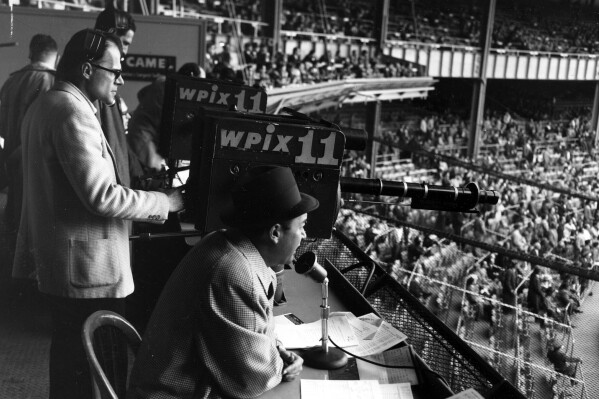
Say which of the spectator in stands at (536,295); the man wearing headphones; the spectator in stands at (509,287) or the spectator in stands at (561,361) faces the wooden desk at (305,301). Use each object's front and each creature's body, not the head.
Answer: the man wearing headphones

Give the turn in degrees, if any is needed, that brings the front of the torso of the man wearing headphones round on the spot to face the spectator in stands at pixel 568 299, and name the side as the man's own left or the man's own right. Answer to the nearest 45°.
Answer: approximately 45° to the man's own left

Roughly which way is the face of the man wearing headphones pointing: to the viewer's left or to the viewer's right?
to the viewer's right

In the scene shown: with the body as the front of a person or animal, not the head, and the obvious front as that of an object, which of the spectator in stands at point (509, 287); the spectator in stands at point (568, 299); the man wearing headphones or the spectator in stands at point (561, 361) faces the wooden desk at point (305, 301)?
the man wearing headphones

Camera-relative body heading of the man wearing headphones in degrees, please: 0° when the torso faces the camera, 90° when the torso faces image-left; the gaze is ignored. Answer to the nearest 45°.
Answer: approximately 270°

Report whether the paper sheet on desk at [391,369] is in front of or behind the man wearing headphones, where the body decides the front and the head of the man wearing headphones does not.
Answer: in front
